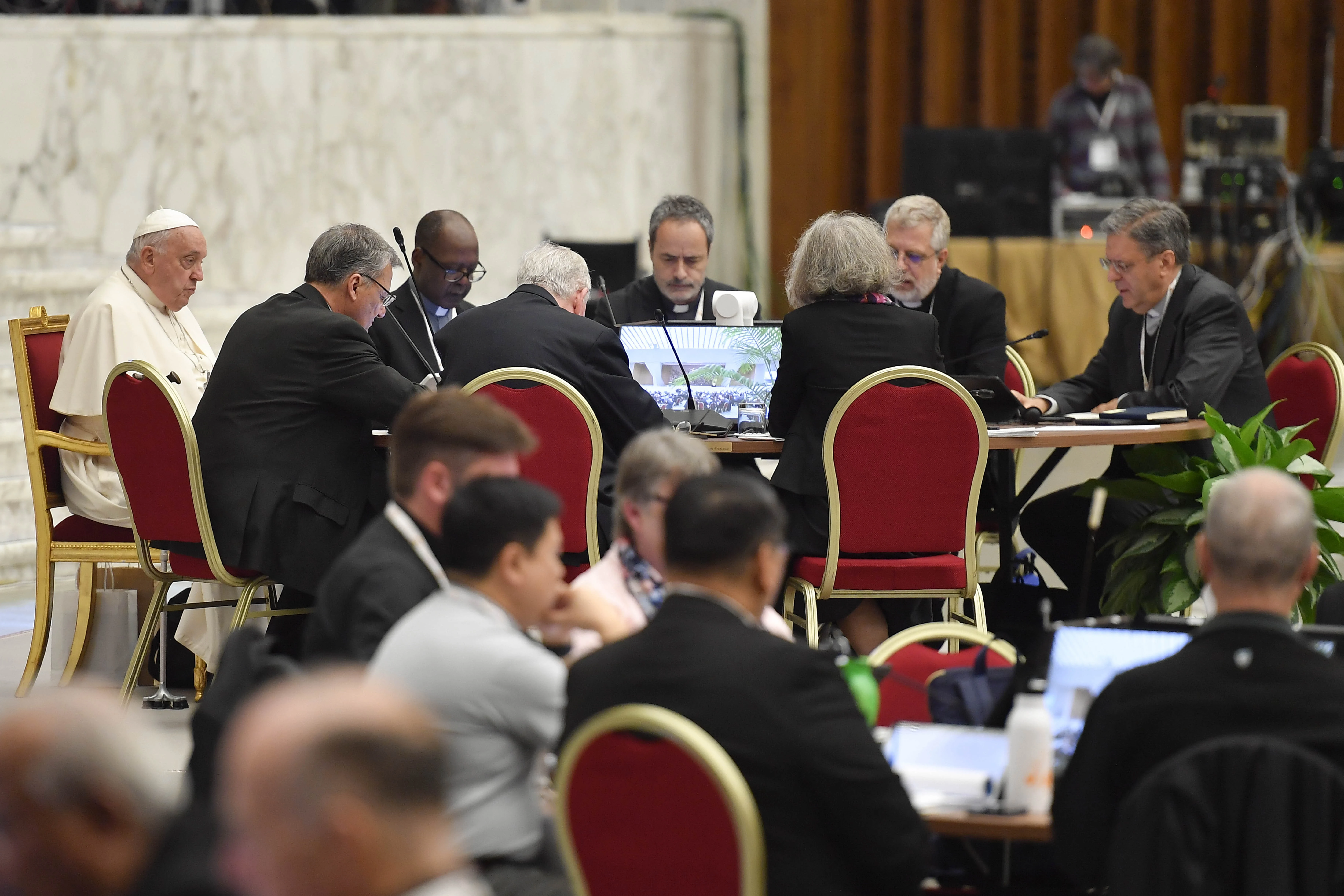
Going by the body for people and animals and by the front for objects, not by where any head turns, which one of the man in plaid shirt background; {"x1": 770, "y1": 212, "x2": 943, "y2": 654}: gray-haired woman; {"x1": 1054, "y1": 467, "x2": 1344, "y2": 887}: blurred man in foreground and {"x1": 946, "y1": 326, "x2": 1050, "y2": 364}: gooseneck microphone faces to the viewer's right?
the gooseneck microphone

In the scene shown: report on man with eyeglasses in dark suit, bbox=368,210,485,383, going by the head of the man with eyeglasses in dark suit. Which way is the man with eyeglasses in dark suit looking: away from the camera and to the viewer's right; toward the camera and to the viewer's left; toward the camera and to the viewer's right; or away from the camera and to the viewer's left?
toward the camera and to the viewer's right

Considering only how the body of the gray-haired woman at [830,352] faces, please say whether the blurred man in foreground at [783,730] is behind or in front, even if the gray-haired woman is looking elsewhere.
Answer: behind

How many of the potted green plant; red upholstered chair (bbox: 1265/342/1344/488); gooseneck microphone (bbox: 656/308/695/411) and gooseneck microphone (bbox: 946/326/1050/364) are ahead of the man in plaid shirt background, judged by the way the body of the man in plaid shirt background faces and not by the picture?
4

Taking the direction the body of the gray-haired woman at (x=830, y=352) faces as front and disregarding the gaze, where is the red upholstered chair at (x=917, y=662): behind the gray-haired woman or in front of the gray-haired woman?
behind

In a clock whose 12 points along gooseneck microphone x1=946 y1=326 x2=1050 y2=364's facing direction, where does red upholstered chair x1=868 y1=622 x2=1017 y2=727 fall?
The red upholstered chair is roughly at 3 o'clock from the gooseneck microphone.

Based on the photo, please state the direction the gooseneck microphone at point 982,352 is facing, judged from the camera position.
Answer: facing to the right of the viewer

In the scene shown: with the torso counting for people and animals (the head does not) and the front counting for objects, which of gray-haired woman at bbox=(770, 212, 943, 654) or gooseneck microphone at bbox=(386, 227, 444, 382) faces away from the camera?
the gray-haired woman

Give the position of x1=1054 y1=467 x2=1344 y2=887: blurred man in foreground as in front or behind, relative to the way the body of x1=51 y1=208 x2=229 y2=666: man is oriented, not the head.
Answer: in front
